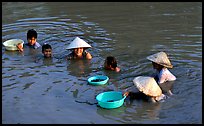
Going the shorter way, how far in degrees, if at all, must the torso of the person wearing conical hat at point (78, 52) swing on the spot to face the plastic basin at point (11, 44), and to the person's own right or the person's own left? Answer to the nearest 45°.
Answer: approximately 135° to the person's own right

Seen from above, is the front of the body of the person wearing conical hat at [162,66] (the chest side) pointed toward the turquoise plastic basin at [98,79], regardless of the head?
yes

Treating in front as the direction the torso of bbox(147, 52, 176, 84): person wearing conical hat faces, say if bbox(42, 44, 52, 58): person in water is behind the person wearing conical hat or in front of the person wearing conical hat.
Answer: in front

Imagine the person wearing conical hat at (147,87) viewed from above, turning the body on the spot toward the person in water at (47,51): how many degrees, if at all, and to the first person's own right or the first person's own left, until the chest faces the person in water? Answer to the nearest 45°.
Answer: approximately 45° to the first person's own right

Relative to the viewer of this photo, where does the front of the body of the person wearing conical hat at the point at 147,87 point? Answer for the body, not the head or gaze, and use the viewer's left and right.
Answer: facing to the left of the viewer

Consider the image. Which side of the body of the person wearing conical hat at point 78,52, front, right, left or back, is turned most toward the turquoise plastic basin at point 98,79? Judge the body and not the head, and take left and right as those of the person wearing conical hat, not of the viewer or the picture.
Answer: front

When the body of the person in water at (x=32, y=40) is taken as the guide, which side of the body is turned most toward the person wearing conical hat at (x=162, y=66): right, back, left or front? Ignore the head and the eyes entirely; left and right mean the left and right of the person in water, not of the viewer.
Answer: left

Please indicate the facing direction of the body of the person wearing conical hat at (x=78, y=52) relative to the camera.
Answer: toward the camera

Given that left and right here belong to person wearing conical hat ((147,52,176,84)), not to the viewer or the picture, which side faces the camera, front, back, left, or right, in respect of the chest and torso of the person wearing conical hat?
left

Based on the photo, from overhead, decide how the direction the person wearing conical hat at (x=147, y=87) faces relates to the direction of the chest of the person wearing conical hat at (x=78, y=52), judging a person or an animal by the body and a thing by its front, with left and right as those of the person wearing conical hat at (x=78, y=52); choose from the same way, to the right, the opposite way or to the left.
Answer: to the right

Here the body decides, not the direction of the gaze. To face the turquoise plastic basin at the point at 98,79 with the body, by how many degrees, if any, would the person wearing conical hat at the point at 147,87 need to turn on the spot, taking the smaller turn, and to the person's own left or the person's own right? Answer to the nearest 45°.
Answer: approximately 45° to the person's own right

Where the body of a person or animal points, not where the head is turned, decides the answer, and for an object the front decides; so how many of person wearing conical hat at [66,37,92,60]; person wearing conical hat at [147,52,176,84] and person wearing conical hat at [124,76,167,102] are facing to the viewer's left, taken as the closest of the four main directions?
2

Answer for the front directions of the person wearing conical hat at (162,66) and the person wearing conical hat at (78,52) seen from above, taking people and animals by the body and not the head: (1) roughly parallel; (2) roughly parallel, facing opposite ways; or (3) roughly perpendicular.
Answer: roughly perpendicular

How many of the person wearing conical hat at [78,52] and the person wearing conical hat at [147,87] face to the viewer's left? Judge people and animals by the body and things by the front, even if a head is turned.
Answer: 1
